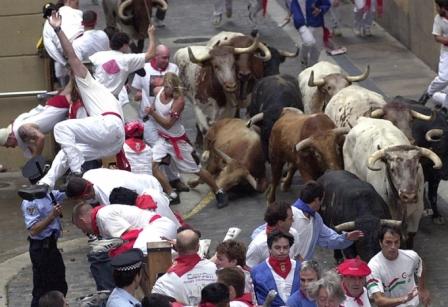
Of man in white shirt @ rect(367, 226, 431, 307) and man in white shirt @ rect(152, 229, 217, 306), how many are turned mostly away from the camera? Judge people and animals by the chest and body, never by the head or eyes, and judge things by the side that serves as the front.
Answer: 1

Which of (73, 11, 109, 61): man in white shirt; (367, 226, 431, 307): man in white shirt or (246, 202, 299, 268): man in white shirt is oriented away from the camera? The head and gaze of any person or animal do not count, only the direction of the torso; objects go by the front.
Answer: (73, 11, 109, 61): man in white shirt

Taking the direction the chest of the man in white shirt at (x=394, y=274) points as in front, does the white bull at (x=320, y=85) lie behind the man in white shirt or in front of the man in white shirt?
behind

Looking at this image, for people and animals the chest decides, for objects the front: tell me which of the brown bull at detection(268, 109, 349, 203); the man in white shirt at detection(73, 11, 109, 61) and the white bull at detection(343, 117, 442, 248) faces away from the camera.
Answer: the man in white shirt

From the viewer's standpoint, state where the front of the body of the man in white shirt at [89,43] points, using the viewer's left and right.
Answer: facing away from the viewer

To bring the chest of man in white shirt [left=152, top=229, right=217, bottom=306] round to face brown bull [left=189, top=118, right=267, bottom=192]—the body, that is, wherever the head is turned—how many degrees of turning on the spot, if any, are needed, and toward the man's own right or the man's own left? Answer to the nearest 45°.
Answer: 0° — they already face it
